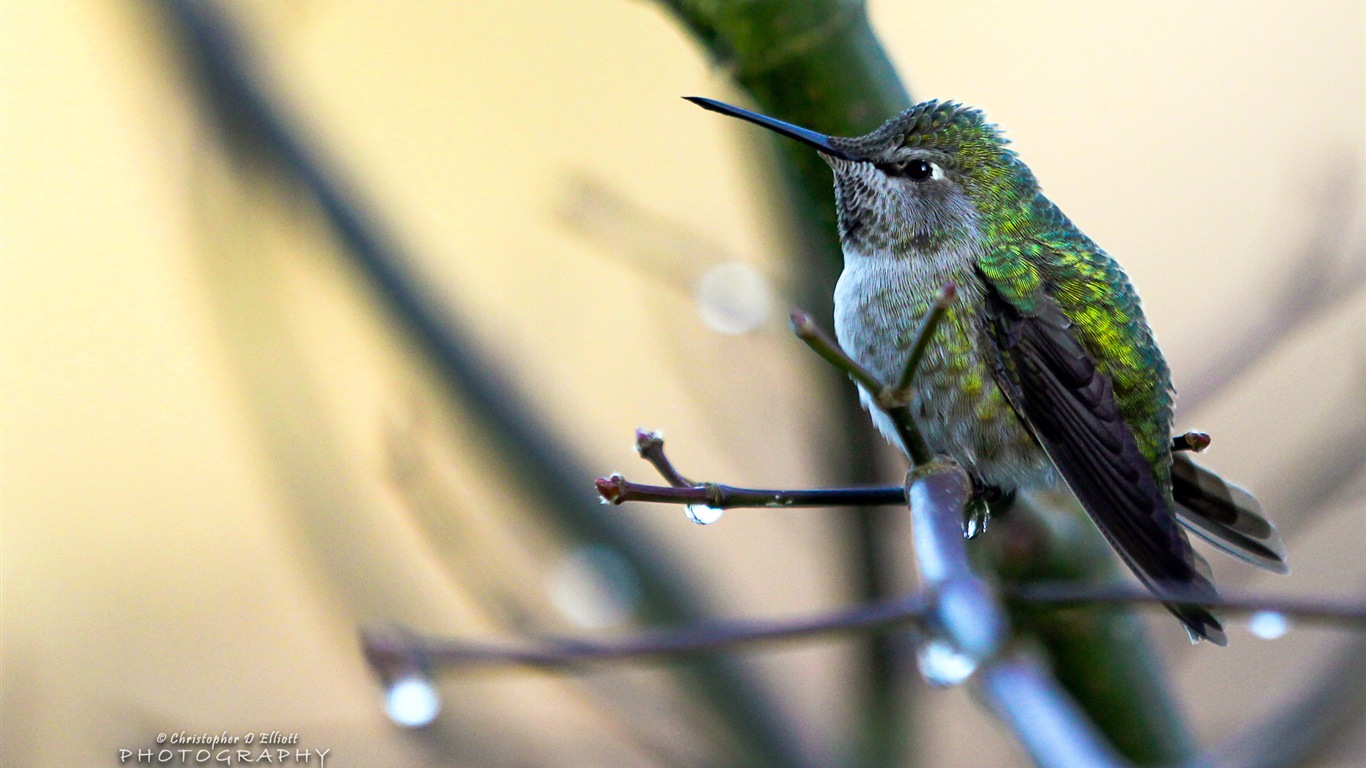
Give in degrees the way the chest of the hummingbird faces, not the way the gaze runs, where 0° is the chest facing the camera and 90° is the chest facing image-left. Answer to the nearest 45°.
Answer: approximately 90°
